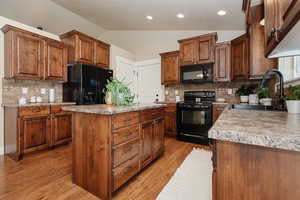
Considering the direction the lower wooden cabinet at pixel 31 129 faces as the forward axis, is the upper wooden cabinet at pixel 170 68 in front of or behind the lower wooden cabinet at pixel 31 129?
in front

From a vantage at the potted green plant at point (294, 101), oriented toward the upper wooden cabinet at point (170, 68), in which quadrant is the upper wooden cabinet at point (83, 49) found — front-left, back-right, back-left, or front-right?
front-left

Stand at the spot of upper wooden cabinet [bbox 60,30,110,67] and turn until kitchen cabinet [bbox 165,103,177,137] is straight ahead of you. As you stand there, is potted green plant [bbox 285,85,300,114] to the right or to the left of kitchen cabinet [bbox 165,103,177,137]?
right

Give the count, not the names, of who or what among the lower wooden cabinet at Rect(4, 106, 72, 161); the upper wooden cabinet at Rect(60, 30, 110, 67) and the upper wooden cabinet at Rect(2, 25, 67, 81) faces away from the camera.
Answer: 0

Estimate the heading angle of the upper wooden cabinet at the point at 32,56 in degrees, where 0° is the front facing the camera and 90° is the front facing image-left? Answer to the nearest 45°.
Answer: approximately 315°

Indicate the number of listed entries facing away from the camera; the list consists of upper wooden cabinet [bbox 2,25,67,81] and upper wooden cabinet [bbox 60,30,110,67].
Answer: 0

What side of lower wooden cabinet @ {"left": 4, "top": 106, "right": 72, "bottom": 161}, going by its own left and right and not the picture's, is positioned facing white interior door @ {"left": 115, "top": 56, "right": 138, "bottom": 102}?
left

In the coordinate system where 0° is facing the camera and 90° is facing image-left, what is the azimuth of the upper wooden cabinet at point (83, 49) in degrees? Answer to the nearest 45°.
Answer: approximately 315°
